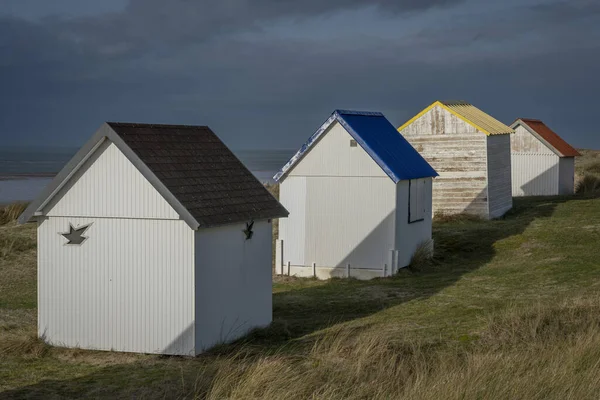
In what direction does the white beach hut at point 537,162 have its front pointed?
away from the camera

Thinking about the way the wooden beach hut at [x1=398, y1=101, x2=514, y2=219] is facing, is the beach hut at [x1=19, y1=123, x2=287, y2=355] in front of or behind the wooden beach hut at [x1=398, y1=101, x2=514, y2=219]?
behind

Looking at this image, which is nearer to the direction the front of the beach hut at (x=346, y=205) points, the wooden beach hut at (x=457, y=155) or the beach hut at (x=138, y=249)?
the wooden beach hut

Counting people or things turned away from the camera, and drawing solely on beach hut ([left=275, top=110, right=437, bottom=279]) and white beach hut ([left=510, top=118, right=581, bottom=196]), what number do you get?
2
